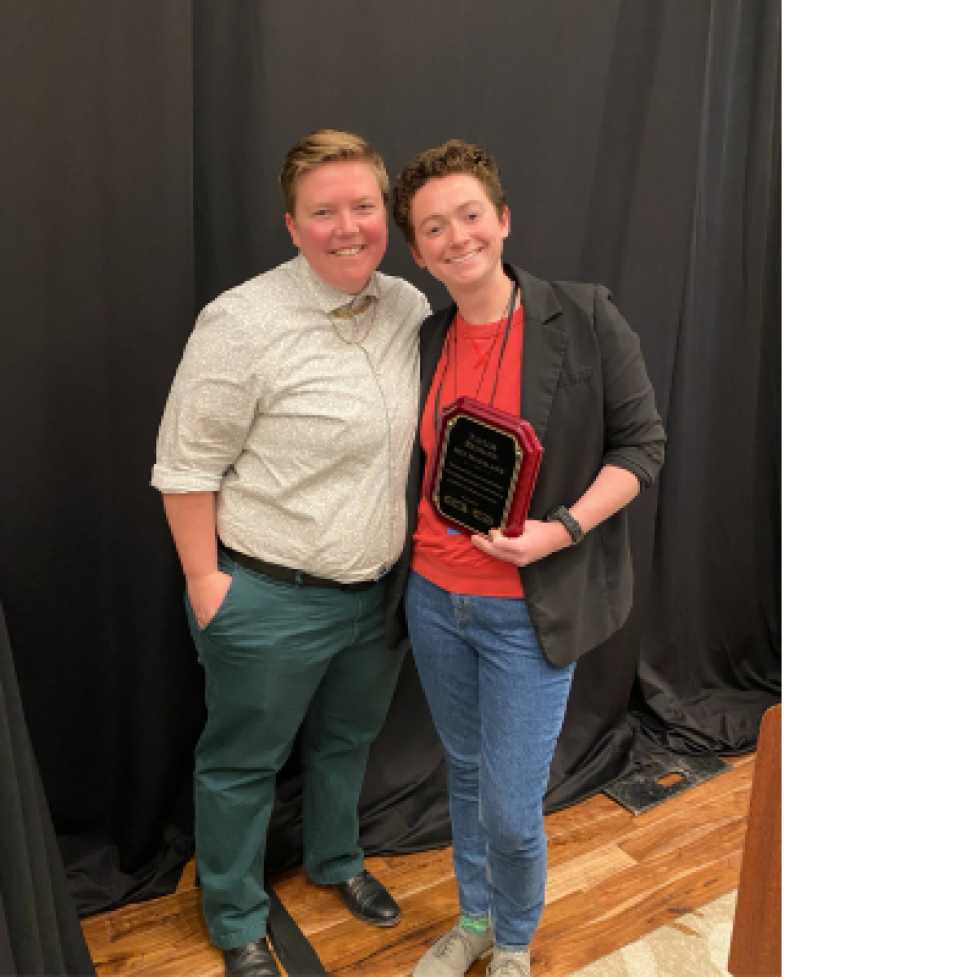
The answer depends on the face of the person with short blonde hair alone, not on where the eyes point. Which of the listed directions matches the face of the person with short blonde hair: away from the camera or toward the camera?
toward the camera

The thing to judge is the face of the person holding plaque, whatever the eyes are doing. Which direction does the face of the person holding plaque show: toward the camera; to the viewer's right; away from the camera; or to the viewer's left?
toward the camera
